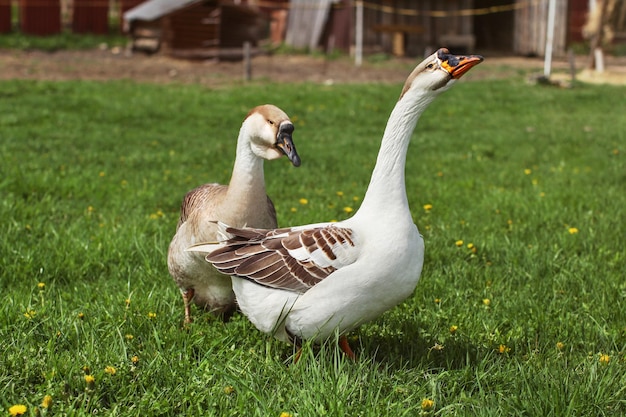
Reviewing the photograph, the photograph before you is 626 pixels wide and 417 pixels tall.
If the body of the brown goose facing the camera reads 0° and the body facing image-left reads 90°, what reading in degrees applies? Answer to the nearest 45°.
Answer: approximately 315°

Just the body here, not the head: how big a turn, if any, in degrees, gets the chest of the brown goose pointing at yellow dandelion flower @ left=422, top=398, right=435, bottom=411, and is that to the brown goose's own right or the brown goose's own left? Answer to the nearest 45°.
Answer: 0° — it already faces it

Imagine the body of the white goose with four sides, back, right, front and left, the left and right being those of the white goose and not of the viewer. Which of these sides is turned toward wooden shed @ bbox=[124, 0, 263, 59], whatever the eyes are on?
left

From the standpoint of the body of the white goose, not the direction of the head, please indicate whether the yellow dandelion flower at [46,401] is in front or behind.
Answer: behind

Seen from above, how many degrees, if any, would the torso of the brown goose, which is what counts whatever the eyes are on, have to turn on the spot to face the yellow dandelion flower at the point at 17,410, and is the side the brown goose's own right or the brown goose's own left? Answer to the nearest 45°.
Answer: approximately 90° to the brown goose's own right

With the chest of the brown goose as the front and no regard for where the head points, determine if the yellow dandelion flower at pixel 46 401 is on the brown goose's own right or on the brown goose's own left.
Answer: on the brown goose's own right

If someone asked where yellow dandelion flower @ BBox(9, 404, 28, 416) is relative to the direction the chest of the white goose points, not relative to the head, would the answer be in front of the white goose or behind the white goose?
behind

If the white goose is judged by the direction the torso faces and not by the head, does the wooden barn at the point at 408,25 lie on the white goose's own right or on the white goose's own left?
on the white goose's own left

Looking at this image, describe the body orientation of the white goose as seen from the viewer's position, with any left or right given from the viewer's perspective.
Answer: facing to the right of the viewer
